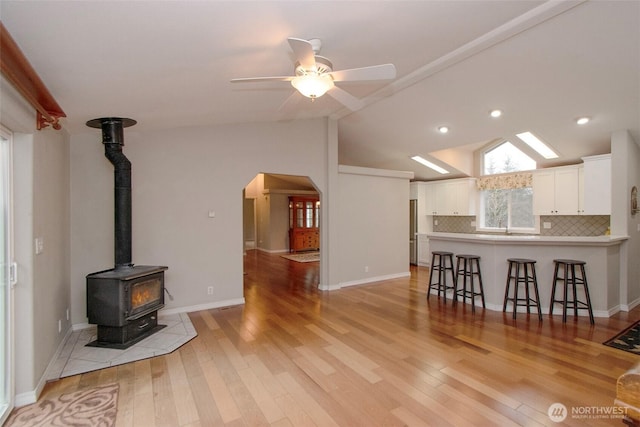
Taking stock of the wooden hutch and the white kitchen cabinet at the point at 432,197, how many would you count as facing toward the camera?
2

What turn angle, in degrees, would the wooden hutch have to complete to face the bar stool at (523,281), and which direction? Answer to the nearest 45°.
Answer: approximately 45° to its left

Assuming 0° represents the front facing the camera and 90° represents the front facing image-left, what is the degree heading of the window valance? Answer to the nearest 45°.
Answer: approximately 0°

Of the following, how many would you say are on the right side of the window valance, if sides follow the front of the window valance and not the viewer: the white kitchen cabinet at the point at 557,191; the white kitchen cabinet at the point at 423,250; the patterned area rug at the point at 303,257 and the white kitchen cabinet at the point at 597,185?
2

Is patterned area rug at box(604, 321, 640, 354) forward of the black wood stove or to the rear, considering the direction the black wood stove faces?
forward

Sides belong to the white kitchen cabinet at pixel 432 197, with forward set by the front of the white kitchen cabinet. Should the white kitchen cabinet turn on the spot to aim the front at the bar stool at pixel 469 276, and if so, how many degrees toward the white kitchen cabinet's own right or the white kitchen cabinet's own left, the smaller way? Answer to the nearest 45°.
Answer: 0° — it already faces it

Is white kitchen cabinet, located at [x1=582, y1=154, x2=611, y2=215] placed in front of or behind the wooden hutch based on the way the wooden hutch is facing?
in front

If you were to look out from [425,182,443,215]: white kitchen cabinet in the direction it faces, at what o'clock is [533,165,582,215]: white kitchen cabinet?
[533,165,582,215]: white kitchen cabinet is roughly at 10 o'clock from [425,182,443,215]: white kitchen cabinet.

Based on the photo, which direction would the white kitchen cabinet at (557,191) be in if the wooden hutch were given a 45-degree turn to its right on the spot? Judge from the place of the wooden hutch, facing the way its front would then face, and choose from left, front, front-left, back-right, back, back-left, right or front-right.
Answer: left

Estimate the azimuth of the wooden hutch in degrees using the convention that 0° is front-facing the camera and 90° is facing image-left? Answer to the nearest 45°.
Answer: approximately 0°

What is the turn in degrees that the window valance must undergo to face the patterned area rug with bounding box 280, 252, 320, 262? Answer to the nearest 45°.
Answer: approximately 90° to its right

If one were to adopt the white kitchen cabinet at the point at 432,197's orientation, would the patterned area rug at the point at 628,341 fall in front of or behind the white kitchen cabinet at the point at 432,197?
in front

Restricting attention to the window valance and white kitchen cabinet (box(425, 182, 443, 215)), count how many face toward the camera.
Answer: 2

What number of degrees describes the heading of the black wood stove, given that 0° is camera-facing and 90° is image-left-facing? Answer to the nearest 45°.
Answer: approximately 315°

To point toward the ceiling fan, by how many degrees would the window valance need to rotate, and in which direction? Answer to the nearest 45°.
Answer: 0° — it already faces it
